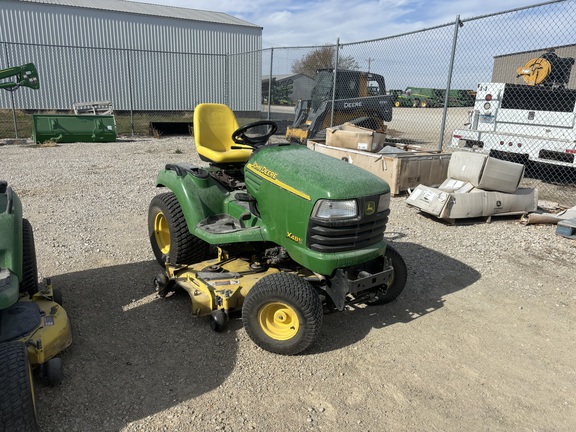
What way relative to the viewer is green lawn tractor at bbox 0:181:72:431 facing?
toward the camera

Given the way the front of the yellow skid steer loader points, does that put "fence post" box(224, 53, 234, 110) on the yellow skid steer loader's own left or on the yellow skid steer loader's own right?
on the yellow skid steer loader's own right

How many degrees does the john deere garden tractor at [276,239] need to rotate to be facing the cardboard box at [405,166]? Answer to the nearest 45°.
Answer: approximately 90° to its left

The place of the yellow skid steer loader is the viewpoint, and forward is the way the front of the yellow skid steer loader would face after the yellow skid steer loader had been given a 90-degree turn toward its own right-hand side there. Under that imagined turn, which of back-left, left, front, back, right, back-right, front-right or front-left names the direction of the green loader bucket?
front-left

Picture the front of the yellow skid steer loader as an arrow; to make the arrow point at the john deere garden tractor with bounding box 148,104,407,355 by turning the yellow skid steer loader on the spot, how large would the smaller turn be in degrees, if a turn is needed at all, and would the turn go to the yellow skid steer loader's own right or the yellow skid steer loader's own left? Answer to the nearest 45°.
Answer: approximately 45° to the yellow skid steer loader's own left

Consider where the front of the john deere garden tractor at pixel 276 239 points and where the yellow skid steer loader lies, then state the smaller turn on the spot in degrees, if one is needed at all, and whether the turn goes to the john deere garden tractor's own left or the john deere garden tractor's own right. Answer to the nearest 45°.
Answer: approximately 135° to the john deere garden tractor's own left

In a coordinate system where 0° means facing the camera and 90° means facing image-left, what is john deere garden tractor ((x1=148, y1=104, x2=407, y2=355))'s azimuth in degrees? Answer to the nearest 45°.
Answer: approximately 315°

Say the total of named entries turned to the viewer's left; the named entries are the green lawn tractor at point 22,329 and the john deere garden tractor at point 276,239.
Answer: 0

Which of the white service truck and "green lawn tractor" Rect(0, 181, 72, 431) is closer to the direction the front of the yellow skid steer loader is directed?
the green lawn tractor

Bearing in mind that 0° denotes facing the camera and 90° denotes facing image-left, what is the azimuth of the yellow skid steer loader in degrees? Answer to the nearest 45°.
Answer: approximately 45°

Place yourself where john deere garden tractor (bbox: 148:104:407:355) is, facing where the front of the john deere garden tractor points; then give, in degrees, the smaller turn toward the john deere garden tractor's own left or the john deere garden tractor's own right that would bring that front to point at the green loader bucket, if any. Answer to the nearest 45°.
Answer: approximately 180°

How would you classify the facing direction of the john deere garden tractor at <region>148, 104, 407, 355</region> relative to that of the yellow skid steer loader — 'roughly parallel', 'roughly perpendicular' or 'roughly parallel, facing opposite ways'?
roughly perpendicular
